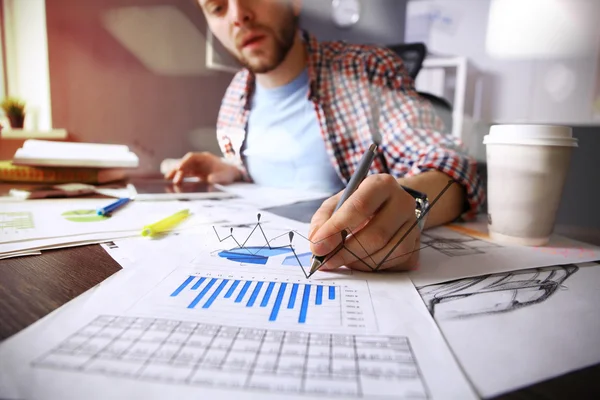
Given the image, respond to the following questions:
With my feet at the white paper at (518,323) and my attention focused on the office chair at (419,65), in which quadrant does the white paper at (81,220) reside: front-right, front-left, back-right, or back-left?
front-left

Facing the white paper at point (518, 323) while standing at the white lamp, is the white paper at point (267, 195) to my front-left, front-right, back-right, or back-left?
front-right

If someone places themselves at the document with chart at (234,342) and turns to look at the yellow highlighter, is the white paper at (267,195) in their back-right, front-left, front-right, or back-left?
front-right

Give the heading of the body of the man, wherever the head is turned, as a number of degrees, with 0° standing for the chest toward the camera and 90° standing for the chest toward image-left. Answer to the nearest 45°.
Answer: approximately 45°

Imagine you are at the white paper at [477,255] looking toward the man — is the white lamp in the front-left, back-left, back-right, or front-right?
front-right
